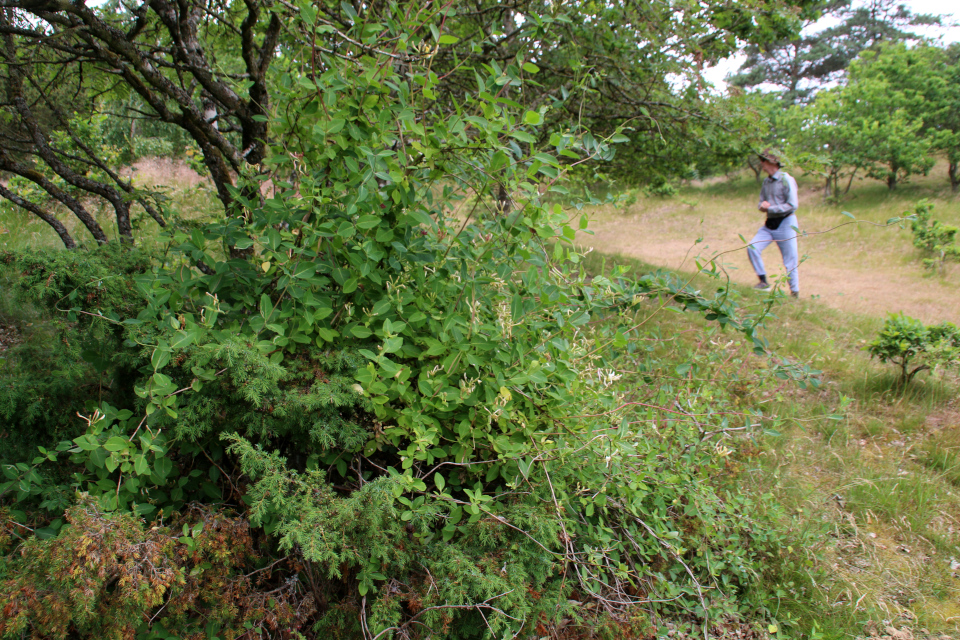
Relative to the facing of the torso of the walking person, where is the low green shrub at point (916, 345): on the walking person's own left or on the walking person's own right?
on the walking person's own left

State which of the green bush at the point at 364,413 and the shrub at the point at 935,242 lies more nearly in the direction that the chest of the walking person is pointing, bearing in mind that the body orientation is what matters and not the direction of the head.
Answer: the green bush

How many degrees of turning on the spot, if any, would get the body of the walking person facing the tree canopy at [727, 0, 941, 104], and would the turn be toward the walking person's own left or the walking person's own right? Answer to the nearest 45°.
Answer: approximately 135° to the walking person's own right

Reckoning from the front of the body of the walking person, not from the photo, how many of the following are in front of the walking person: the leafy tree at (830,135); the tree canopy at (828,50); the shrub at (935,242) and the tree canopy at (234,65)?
1

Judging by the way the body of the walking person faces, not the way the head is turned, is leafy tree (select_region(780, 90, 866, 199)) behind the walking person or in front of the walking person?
behind

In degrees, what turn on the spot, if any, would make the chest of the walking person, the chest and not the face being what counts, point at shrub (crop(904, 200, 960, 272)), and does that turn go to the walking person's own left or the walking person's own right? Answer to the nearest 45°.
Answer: approximately 180°

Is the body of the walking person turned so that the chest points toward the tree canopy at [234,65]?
yes

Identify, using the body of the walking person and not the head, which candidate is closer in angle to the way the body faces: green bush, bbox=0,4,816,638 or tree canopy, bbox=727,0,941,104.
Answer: the green bush

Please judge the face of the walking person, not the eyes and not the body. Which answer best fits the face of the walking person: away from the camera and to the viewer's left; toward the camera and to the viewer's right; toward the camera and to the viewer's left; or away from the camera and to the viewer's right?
toward the camera and to the viewer's left

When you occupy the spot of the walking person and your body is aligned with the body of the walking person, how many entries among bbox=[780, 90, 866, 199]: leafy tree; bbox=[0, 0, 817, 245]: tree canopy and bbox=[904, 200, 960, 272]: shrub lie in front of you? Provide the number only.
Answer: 1

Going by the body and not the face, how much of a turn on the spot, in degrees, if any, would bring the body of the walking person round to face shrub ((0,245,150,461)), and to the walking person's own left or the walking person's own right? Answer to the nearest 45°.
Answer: approximately 45° to the walking person's own left

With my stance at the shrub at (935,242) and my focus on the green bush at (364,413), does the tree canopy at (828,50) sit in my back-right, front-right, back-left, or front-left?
back-right

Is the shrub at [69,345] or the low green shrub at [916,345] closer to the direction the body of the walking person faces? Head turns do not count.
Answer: the shrub

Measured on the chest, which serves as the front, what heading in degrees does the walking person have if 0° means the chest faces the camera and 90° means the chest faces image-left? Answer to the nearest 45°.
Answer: approximately 45°

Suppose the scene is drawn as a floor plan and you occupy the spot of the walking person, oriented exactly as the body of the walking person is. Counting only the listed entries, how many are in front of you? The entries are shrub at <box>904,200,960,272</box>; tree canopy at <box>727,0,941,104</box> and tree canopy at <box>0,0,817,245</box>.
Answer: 1

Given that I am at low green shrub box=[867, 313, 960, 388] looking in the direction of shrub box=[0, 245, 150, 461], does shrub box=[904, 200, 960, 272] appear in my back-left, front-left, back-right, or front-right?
back-right
